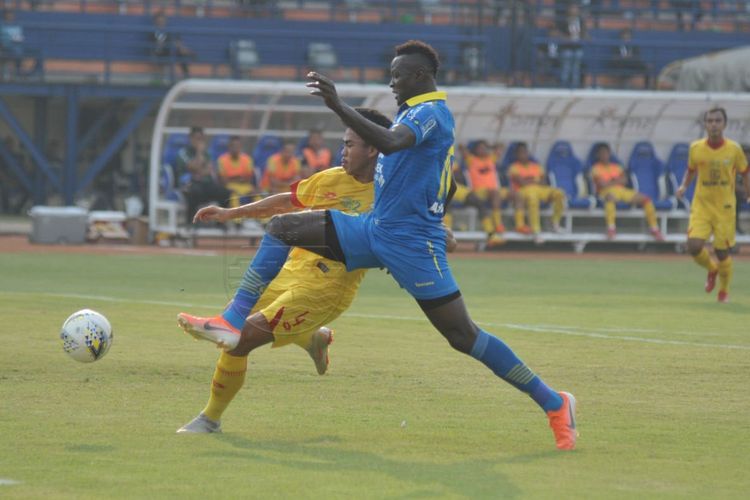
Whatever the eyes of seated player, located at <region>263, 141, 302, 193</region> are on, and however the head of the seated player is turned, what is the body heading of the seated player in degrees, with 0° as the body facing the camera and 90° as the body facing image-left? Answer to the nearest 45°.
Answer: approximately 0°

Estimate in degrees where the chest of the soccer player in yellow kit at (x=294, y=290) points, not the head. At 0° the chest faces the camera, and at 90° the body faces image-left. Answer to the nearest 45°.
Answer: approximately 45°

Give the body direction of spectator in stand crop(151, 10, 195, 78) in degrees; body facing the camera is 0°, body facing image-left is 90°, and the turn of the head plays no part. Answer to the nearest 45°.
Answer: approximately 315°

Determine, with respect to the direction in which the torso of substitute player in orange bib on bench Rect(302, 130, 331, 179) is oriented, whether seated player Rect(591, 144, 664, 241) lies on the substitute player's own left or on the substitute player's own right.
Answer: on the substitute player's own left

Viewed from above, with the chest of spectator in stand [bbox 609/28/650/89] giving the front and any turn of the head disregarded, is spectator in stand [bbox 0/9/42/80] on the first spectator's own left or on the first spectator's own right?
on the first spectator's own right

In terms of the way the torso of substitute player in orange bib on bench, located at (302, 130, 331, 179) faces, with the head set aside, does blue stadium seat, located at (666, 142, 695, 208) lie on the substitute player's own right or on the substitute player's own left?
on the substitute player's own left

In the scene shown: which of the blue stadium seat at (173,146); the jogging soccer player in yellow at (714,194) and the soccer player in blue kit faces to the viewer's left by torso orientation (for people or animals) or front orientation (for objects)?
the soccer player in blue kit

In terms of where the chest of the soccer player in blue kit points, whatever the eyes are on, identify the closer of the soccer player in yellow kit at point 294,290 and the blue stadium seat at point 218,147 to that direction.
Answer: the soccer player in yellow kit

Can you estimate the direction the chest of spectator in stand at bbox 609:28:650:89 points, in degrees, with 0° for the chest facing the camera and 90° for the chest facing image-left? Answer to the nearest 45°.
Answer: approximately 0°

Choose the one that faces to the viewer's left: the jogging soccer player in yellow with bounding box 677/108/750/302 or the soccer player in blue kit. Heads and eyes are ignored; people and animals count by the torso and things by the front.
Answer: the soccer player in blue kit

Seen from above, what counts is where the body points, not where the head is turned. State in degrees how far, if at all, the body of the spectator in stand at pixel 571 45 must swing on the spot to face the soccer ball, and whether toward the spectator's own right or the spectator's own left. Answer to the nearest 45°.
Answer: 0° — they already face it

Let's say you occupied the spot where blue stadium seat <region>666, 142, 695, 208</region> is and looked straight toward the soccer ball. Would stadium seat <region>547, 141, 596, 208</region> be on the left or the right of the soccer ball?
right
